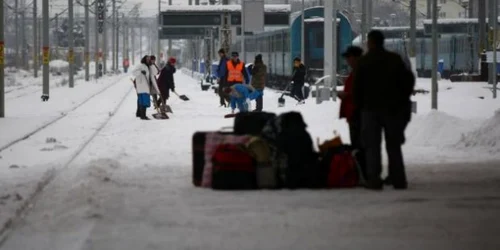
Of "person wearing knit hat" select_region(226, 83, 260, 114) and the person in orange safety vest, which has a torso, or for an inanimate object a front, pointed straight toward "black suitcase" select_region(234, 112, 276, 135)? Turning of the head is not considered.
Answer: the person in orange safety vest

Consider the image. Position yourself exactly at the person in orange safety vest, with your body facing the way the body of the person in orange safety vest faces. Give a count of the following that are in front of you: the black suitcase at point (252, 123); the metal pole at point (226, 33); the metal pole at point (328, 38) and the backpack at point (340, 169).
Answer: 2

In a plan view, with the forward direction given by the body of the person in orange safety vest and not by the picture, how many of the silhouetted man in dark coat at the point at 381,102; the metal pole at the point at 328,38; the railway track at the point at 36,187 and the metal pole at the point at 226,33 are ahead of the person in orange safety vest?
2

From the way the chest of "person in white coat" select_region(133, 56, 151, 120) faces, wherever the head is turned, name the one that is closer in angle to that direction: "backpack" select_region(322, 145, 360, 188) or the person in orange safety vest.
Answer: the person in orange safety vest

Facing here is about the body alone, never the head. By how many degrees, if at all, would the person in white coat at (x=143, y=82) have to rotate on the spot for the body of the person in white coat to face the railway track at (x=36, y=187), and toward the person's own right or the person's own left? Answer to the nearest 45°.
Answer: approximately 90° to the person's own right

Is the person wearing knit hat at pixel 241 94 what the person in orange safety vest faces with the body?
yes

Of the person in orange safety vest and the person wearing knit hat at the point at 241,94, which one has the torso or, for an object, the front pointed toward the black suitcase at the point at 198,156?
the person in orange safety vest

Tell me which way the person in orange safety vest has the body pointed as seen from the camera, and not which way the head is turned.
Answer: toward the camera

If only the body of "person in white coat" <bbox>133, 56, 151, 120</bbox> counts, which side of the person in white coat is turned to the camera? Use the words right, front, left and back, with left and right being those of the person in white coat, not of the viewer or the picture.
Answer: right
